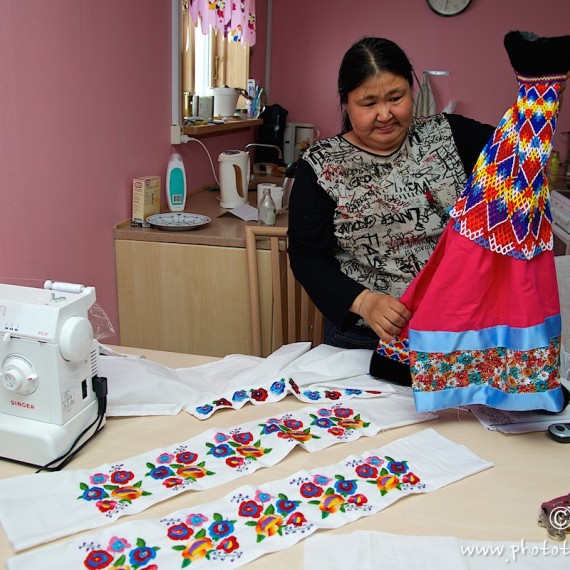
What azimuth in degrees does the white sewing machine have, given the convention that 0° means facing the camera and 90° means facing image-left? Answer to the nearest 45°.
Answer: approximately 45°

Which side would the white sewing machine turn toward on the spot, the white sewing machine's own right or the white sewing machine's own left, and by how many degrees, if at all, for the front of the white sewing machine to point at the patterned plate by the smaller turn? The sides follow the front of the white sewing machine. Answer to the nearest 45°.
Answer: approximately 135° to the white sewing machine's own right

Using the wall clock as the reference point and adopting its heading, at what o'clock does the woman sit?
The woman is roughly at 12 o'clock from the wall clock.

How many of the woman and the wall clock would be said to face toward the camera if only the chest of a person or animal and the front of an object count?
2

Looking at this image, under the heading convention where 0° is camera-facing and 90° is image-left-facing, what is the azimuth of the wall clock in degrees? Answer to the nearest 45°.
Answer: approximately 0°

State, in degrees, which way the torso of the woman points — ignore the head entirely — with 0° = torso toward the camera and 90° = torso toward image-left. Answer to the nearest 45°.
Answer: approximately 0°

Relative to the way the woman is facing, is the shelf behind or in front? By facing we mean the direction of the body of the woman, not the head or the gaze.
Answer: behind

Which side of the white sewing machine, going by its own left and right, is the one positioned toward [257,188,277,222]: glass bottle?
back
